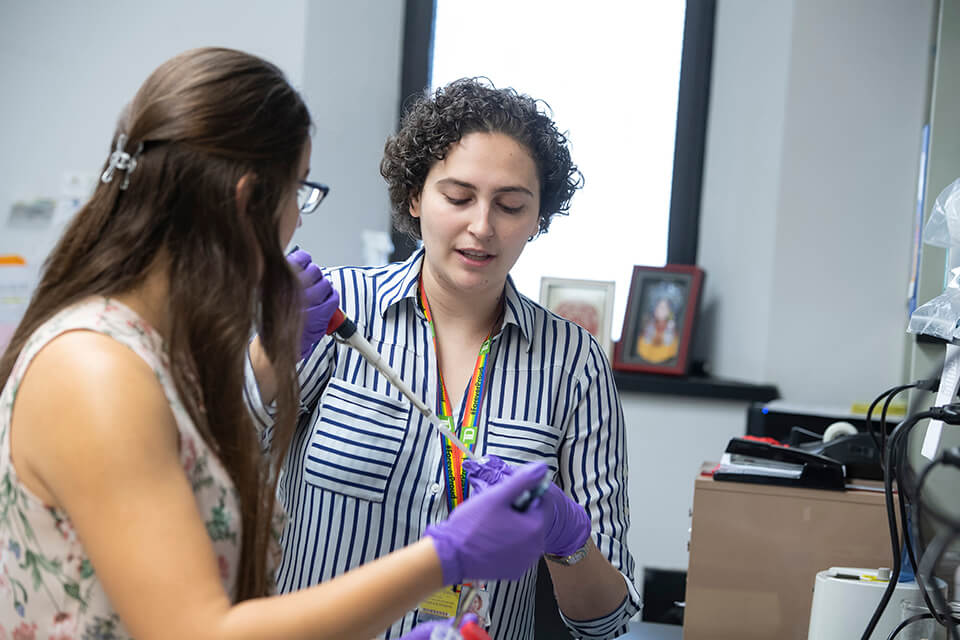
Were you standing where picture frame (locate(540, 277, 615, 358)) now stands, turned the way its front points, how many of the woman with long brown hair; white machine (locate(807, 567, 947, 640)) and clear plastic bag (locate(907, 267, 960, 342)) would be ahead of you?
3

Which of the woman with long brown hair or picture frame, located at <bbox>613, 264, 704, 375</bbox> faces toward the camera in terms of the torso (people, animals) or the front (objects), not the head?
the picture frame

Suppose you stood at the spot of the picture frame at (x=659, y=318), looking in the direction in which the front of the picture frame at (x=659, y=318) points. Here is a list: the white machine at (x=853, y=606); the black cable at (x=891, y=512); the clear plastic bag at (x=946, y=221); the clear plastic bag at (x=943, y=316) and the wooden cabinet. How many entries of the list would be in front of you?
5

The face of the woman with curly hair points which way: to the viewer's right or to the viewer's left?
to the viewer's left

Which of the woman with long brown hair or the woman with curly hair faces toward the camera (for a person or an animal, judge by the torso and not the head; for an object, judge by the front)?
the woman with curly hair

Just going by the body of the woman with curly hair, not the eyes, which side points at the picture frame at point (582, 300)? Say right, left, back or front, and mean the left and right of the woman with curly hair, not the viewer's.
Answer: back

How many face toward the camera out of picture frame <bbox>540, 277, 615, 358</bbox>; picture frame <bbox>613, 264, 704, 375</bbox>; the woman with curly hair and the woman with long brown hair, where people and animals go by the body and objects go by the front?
3

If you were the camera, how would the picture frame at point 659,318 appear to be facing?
facing the viewer

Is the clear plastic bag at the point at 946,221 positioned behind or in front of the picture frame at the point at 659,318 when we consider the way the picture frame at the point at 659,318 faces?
in front

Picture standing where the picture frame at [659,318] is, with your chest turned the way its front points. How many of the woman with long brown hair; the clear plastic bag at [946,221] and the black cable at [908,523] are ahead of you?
3

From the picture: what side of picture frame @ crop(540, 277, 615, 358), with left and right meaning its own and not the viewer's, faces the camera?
front

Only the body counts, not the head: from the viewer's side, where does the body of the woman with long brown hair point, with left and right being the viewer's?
facing away from the viewer and to the right of the viewer

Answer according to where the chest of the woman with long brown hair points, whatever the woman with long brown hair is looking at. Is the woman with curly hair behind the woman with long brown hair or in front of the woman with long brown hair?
in front

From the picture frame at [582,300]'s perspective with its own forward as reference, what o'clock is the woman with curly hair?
The woman with curly hair is roughly at 12 o'clock from the picture frame.

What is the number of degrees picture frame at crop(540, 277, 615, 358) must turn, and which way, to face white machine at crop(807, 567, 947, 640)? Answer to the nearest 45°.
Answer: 0° — it already faces it

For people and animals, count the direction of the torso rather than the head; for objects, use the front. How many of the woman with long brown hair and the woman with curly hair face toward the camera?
1
